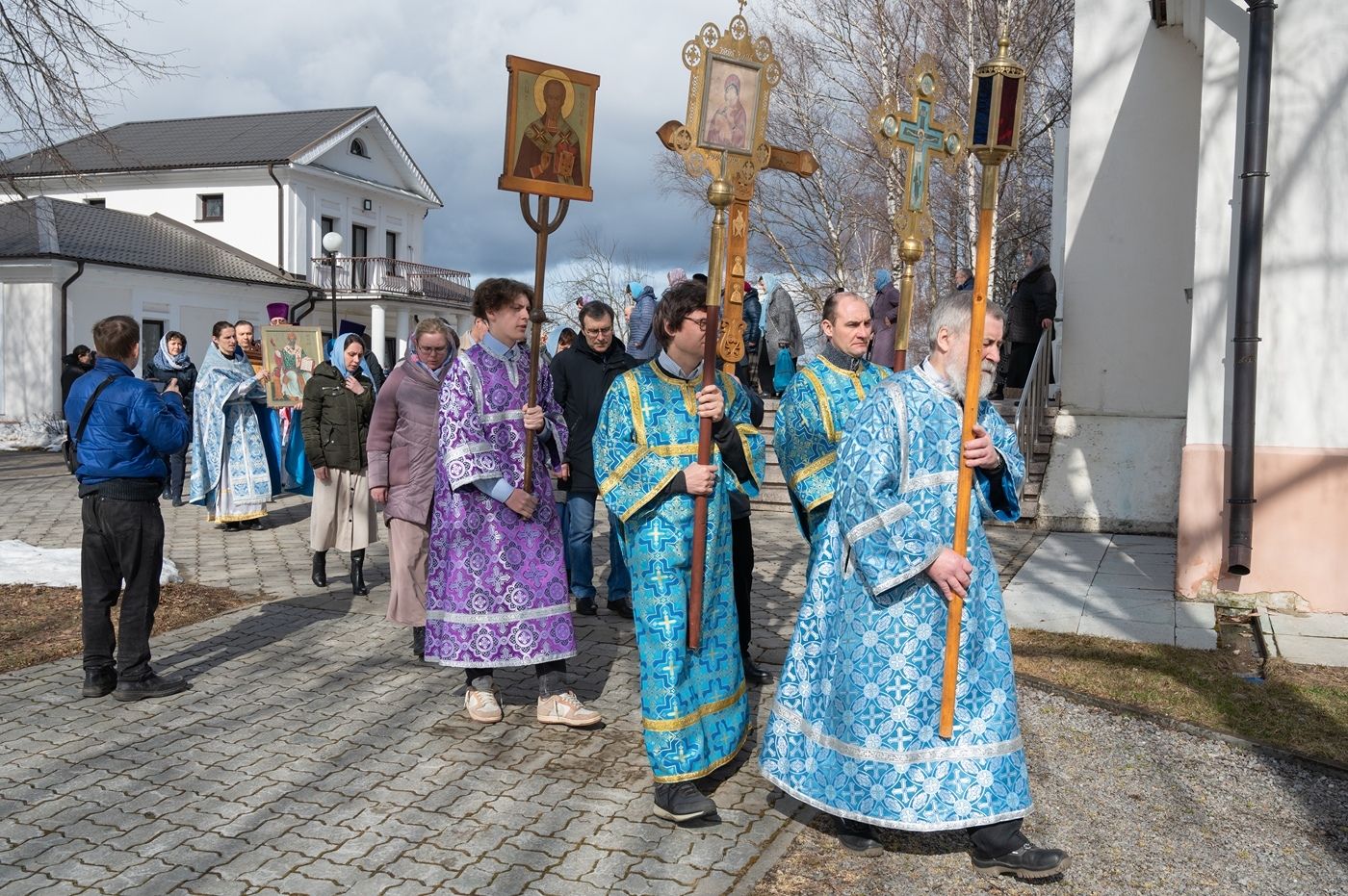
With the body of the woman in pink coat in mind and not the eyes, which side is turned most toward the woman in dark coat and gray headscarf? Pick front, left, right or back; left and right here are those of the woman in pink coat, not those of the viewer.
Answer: left

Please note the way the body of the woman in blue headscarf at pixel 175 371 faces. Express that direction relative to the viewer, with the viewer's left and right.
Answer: facing the viewer

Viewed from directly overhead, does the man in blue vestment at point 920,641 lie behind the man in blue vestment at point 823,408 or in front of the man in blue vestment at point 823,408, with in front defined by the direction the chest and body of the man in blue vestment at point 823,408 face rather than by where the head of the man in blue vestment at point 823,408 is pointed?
in front

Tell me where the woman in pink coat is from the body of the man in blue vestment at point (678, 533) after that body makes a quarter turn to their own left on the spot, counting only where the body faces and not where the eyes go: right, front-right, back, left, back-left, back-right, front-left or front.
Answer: left

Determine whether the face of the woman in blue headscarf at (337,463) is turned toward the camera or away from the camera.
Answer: toward the camera

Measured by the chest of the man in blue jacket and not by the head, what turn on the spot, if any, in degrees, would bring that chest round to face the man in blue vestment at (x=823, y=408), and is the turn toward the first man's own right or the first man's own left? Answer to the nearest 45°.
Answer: approximately 90° to the first man's own right

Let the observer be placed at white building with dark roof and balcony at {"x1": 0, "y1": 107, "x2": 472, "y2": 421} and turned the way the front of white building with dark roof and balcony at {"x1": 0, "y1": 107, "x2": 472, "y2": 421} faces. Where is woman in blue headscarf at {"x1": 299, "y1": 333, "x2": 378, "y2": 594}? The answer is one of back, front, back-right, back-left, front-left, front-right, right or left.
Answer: front-right

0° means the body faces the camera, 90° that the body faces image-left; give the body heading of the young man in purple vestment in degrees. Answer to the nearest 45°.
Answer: approximately 315°

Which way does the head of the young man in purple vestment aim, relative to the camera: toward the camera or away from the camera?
toward the camera

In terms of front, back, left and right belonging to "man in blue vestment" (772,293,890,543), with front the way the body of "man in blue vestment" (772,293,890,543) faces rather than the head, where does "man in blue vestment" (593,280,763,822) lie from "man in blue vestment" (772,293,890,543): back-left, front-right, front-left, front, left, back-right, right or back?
right

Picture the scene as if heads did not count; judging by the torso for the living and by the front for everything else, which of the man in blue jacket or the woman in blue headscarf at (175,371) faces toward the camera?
the woman in blue headscarf
